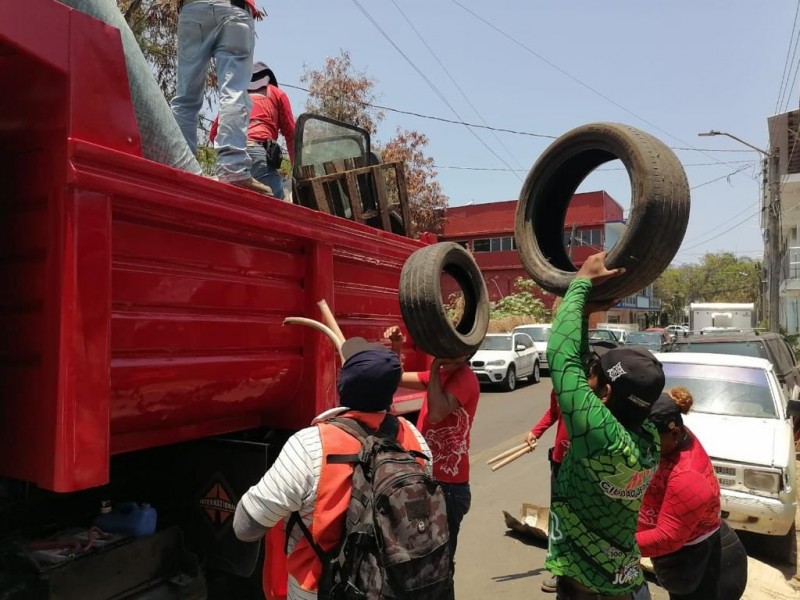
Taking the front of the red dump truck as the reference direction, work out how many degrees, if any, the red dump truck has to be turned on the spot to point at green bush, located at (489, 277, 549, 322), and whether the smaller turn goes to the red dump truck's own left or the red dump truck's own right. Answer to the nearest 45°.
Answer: approximately 180°

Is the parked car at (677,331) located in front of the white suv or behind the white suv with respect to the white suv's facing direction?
behind

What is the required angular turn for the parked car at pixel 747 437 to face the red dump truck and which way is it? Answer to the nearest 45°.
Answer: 0° — it already faces it

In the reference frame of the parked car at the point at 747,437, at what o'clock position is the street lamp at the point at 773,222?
The street lamp is roughly at 6 o'clock from the parked car.

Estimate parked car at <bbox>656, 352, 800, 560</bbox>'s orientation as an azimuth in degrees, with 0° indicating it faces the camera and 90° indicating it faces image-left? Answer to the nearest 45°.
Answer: approximately 0°

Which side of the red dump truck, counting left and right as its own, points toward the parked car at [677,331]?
back

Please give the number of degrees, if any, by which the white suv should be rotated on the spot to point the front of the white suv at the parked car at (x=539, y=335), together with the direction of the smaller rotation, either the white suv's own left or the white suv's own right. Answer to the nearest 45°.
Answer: approximately 135° to the white suv's own right

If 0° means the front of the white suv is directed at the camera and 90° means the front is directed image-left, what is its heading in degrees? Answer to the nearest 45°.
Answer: approximately 45°

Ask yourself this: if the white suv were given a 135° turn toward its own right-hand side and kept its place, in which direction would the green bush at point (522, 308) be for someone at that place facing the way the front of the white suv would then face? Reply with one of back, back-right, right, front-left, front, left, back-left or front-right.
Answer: front

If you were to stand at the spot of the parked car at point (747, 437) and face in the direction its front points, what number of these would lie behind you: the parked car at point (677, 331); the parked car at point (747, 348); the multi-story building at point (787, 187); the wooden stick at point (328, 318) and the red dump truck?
3

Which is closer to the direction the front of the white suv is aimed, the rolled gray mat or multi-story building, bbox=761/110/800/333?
the rolled gray mat
